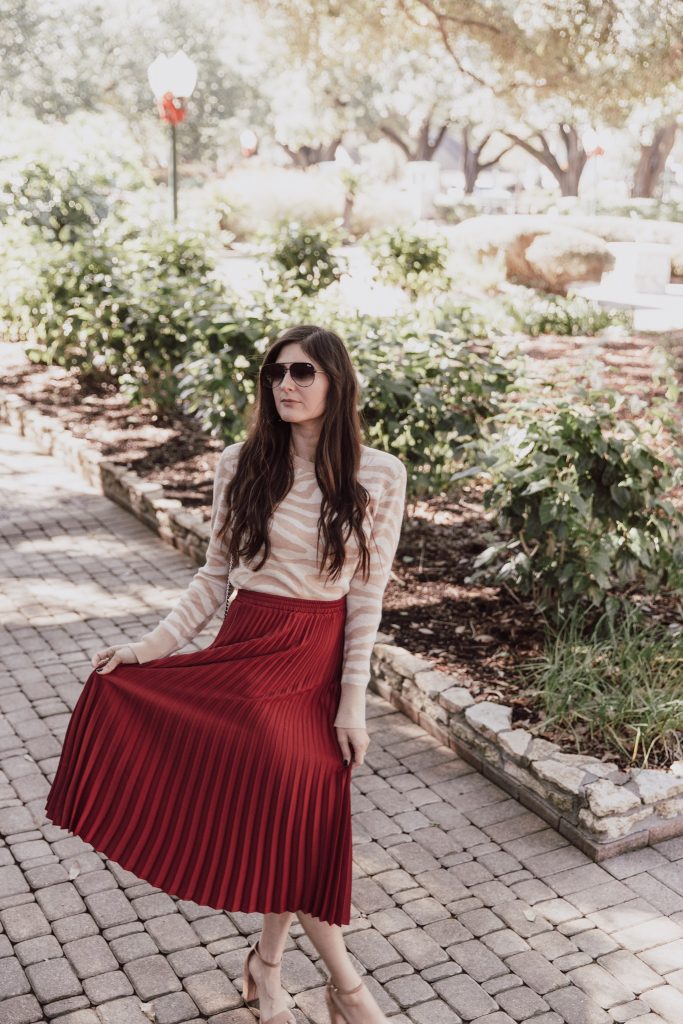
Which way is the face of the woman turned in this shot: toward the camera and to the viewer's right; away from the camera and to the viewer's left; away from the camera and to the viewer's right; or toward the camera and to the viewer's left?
toward the camera and to the viewer's left

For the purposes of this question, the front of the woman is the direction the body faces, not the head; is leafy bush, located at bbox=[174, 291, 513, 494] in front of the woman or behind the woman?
behind

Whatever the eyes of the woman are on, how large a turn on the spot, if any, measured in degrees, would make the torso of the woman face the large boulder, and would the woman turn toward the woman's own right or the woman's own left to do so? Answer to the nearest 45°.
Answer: approximately 180°

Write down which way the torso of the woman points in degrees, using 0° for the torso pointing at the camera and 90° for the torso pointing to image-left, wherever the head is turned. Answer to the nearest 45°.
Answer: approximately 0°

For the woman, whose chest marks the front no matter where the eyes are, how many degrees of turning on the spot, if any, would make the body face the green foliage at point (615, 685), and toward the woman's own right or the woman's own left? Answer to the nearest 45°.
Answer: approximately 135° to the woman's own left

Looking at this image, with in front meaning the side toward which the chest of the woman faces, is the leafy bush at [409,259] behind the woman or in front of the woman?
behind

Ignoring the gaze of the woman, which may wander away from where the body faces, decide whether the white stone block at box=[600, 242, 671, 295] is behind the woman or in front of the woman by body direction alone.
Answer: behind

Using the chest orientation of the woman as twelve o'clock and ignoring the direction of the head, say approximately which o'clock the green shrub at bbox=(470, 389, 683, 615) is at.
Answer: The green shrub is roughly at 7 o'clock from the woman.

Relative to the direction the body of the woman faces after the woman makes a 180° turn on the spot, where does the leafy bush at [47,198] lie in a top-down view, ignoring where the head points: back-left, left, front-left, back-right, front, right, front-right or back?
front

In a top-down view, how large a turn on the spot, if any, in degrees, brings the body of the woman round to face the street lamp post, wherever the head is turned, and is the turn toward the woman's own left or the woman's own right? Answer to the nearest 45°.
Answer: approximately 180°

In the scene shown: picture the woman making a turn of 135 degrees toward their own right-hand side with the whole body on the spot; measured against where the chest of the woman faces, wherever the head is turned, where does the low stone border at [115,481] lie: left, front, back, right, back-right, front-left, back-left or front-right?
front-right
